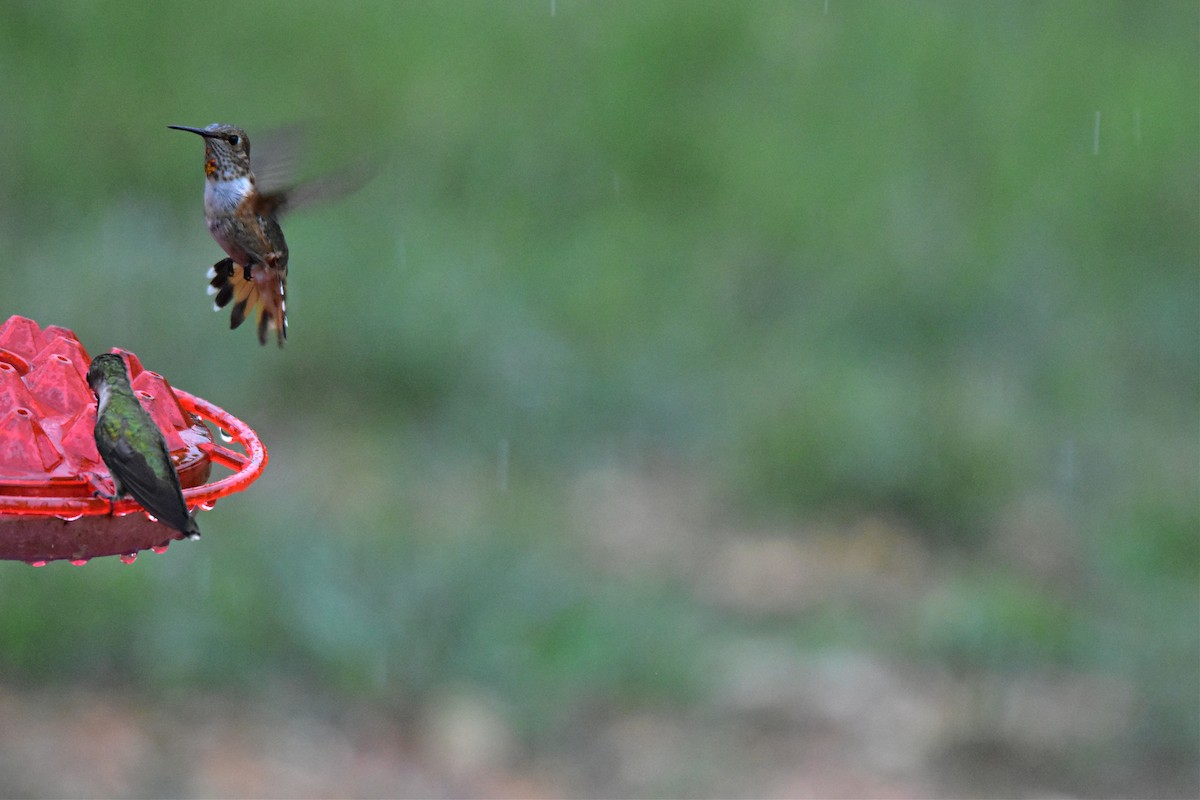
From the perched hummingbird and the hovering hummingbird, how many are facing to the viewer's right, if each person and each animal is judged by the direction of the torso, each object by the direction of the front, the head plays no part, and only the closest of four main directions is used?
0

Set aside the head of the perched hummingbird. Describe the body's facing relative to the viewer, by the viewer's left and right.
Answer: facing away from the viewer and to the left of the viewer

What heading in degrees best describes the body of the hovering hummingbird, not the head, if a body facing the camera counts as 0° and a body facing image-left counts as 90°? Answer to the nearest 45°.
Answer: approximately 90°
